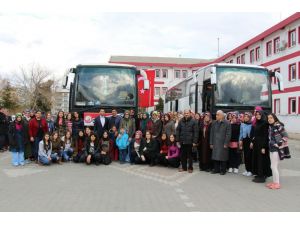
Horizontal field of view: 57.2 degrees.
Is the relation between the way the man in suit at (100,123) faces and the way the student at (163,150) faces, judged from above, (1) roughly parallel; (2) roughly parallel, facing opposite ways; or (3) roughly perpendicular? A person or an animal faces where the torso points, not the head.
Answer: roughly parallel

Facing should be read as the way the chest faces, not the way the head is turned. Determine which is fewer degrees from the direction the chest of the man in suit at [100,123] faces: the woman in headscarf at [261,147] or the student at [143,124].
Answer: the woman in headscarf

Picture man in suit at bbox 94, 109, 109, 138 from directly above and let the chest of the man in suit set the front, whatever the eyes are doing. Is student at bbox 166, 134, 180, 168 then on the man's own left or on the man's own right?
on the man's own left

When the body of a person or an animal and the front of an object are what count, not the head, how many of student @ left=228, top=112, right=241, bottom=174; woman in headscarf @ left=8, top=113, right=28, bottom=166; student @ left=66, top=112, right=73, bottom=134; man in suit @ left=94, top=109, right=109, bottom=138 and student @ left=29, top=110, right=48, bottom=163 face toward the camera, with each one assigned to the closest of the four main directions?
5

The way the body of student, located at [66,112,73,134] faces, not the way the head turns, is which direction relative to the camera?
toward the camera

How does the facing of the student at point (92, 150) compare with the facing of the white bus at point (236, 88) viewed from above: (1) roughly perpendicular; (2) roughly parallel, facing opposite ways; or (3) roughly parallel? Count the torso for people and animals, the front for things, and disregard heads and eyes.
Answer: roughly parallel

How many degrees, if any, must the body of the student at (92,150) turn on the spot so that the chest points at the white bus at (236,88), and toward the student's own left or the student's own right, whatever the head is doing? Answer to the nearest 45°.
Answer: approximately 90° to the student's own left

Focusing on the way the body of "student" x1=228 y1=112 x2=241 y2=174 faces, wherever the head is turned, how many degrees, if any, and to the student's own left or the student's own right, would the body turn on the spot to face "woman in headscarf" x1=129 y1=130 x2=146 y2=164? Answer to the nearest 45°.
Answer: approximately 90° to the student's own right

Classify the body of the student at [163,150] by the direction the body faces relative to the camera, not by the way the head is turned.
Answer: toward the camera

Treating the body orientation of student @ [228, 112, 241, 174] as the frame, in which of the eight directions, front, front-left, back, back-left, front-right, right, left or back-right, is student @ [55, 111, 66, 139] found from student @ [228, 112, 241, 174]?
right

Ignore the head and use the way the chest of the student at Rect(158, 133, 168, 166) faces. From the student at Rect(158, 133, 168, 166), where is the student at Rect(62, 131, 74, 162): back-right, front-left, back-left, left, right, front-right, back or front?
right

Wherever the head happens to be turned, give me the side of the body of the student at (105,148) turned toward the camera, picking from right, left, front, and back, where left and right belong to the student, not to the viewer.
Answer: front

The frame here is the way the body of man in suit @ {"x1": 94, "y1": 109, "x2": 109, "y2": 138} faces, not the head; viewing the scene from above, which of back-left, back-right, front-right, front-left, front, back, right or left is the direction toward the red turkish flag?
back-left

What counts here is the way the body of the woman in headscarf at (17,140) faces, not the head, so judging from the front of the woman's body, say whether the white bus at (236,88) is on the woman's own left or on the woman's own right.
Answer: on the woman's own left

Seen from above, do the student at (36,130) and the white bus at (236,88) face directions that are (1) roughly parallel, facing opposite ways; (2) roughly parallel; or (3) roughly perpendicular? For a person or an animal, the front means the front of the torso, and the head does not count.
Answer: roughly parallel

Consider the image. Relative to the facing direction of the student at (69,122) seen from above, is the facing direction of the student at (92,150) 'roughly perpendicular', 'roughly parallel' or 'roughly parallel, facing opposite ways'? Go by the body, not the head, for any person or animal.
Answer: roughly parallel

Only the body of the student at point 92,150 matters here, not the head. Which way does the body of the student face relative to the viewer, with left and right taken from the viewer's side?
facing the viewer
